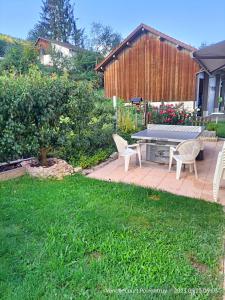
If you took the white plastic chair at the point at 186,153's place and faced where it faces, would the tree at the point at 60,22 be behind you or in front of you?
in front

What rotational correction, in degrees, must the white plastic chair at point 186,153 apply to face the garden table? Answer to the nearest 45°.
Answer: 0° — it already faces it

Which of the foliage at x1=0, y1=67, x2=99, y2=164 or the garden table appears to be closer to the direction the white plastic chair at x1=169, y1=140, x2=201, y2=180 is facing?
the garden table

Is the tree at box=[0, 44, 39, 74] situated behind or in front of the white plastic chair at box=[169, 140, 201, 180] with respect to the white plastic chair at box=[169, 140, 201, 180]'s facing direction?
in front

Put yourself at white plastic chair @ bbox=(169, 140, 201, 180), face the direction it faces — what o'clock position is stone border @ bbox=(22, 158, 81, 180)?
The stone border is roughly at 10 o'clock from the white plastic chair.

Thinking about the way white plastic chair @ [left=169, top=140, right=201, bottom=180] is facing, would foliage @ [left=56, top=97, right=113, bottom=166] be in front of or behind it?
in front
